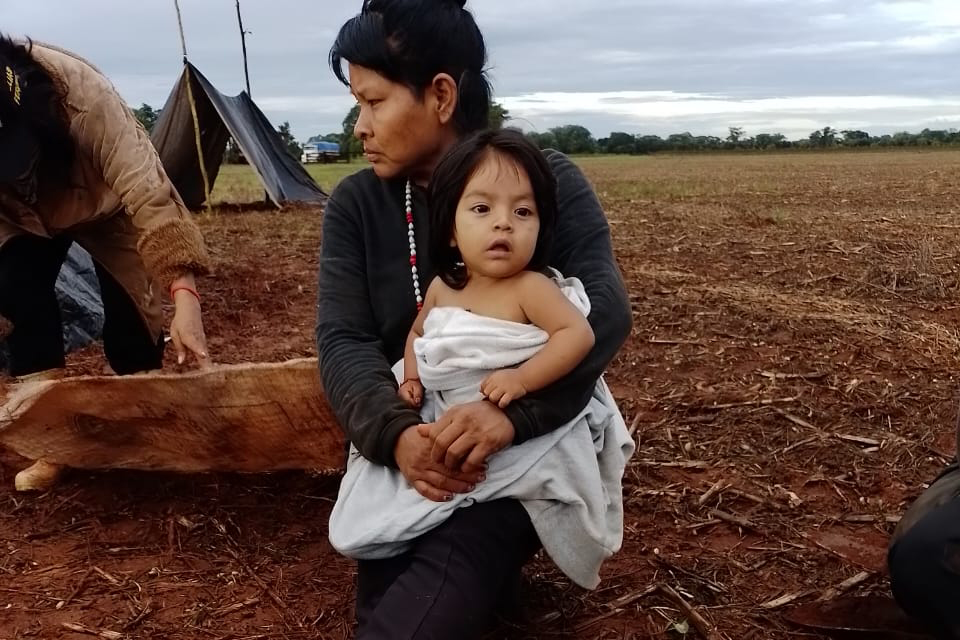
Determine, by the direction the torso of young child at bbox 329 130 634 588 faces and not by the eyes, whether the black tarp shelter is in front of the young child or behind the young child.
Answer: behind

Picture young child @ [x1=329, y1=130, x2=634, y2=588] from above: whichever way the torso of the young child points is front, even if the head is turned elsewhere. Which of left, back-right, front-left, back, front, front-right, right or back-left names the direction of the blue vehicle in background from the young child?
back

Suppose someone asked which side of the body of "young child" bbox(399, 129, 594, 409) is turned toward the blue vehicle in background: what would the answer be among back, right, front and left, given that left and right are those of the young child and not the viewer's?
back

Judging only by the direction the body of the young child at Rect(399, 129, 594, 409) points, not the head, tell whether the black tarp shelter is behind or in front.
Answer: behind

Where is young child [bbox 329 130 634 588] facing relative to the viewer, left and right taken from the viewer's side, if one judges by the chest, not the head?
facing the viewer
